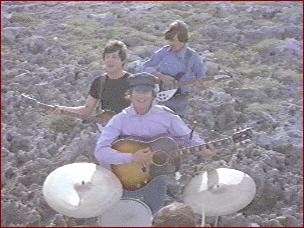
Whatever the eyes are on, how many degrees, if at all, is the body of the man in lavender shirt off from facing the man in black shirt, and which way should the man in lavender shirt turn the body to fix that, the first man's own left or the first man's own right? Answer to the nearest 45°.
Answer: approximately 135° to the first man's own right

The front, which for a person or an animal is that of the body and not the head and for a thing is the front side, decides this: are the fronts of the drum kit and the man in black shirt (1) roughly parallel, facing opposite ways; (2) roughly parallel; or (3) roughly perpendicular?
roughly parallel, facing opposite ways

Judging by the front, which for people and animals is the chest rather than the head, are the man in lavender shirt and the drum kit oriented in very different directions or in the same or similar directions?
very different directions

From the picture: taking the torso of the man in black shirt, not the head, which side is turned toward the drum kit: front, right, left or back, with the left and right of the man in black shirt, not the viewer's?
front

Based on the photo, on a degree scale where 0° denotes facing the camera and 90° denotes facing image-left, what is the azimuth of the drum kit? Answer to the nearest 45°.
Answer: approximately 180°

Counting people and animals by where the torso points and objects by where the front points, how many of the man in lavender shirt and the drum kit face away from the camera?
1

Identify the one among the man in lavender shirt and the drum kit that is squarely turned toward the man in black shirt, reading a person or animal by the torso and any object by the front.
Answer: the drum kit

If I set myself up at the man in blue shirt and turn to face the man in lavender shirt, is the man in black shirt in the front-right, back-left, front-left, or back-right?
front-right

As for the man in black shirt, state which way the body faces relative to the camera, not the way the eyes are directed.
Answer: toward the camera

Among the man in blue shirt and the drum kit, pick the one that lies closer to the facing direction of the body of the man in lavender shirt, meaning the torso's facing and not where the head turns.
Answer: the drum kit

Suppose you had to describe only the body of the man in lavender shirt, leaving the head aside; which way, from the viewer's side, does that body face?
toward the camera

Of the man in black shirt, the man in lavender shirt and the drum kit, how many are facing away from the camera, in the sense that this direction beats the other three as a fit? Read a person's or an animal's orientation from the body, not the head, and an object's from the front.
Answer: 1

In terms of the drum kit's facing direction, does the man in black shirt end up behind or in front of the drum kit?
in front

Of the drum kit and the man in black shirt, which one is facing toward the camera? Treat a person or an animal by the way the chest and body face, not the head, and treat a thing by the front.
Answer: the man in black shirt

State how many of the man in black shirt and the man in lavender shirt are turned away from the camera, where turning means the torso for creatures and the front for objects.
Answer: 0

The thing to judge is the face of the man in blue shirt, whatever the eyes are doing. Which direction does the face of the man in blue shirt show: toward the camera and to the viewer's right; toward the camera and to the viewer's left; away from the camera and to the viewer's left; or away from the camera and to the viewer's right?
toward the camera and to the viewer's left
